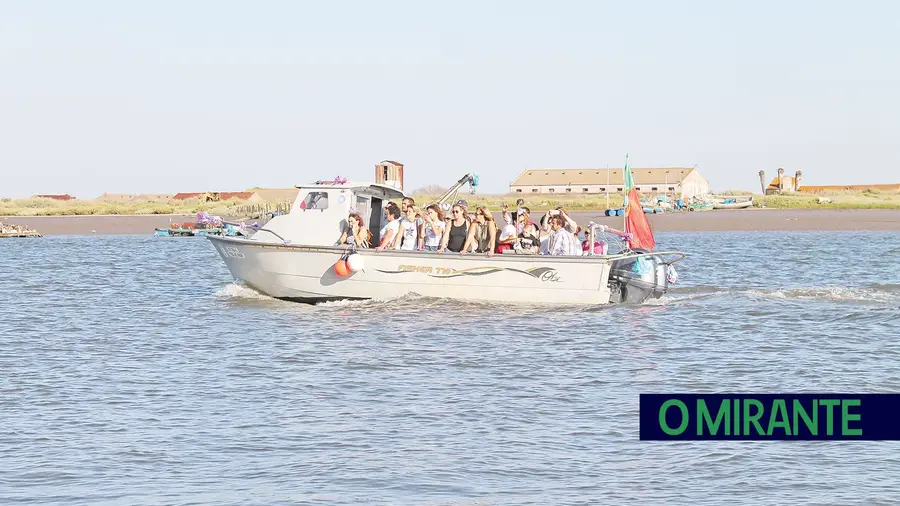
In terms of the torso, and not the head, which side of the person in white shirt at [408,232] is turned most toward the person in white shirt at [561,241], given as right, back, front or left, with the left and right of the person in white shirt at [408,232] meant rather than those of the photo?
left

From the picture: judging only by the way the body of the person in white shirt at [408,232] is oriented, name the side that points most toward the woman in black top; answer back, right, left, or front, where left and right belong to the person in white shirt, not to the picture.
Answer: left

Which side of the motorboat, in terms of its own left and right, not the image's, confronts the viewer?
left

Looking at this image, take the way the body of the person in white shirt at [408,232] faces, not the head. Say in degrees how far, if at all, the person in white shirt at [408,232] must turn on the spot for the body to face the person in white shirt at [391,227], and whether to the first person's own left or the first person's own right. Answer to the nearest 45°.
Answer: approximately 90° to the first person's own right

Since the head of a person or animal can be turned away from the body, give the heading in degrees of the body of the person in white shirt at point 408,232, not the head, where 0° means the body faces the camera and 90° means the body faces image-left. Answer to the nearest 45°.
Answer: approximately 0°
